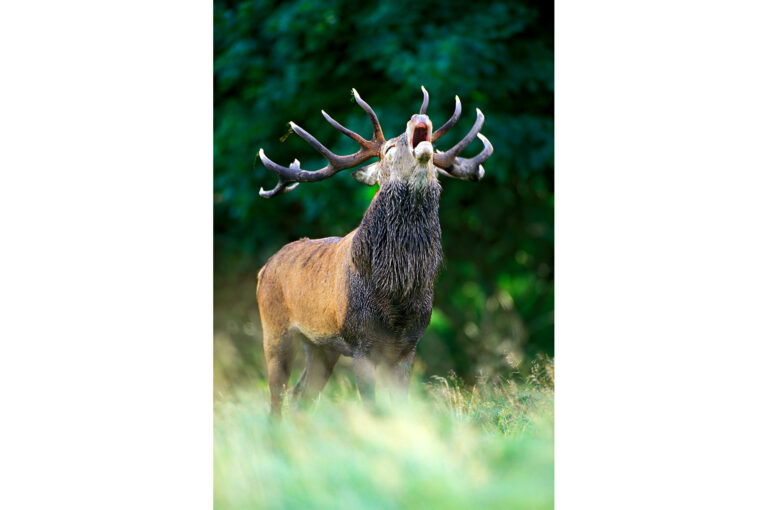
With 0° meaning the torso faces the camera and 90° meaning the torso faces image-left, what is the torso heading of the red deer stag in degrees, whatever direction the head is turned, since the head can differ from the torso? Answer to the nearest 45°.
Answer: approximately 315°
